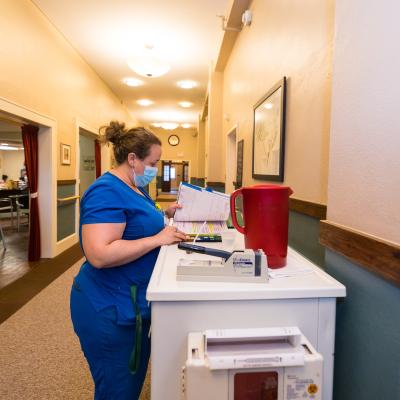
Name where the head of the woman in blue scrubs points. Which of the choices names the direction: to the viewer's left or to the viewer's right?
to the viewer's right

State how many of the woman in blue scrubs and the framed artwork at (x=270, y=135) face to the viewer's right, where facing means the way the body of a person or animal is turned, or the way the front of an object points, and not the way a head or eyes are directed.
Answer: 1

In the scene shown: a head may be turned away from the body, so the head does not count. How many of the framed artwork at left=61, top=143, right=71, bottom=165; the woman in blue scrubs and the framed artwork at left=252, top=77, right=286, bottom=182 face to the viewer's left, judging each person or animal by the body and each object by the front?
1

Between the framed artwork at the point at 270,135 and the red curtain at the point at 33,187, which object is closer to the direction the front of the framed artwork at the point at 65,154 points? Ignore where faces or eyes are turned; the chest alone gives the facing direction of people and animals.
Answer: the framed artwork

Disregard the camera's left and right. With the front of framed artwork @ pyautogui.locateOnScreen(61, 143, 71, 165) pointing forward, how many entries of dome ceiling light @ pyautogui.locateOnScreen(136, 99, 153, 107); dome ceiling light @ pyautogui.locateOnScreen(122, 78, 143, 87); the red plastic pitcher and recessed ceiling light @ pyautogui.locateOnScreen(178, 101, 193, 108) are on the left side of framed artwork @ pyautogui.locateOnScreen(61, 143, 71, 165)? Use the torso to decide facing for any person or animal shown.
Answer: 3

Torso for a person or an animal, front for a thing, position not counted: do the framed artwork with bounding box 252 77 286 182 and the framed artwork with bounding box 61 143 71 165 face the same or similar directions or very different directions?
very different directions

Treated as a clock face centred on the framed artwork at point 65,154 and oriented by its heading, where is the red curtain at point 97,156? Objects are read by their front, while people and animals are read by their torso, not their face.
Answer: The red curtain is roughly at 8 o'clock from the framed artwork.

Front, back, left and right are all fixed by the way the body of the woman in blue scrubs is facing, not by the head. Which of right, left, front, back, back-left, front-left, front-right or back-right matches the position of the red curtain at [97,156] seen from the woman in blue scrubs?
left

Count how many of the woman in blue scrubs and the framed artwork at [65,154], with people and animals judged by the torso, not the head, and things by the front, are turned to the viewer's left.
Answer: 0

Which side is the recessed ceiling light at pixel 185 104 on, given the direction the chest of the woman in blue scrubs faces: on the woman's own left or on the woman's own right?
on the woman's own left

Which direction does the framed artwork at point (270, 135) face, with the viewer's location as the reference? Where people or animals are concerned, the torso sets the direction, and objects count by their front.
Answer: facing to the left of the viewer

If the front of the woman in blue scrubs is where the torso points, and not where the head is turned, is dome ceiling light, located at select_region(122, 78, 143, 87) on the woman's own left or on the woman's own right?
on the woman's own left

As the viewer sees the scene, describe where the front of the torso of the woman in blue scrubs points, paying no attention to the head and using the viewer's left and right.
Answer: facing to the right of the viewer

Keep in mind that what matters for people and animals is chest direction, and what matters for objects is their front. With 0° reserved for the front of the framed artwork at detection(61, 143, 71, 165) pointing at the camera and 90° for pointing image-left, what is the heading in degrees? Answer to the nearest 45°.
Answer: approximately 315°
